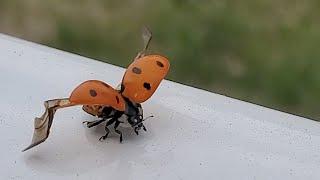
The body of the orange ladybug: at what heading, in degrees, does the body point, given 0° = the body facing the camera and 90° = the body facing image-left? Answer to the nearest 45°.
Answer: approximately 315°
